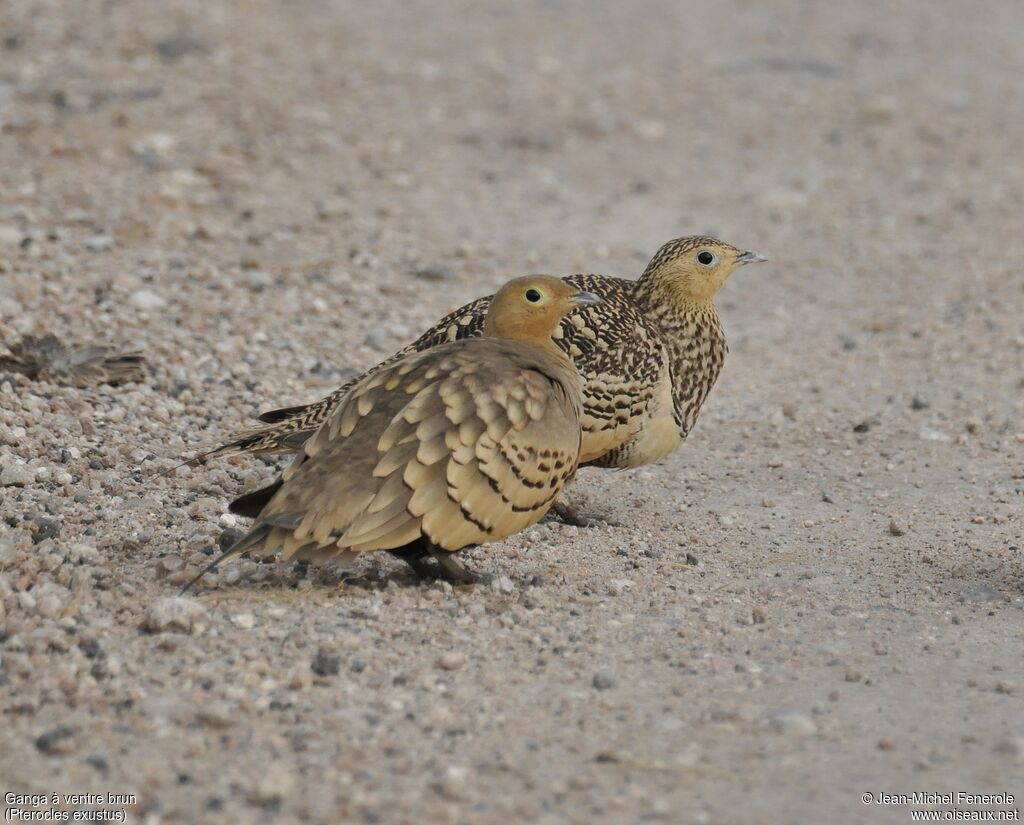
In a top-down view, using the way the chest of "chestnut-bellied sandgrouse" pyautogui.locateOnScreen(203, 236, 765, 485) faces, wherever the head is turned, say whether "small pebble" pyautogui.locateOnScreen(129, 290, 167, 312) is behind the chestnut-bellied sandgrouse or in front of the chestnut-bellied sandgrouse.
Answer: behind

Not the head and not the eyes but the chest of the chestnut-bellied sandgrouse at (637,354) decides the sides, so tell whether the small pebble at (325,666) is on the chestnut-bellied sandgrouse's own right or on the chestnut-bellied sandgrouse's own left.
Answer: on the chestnut-bellied sandgrouse's own right

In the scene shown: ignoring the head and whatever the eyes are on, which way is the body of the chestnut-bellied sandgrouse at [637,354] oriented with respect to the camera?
to the viewer's right

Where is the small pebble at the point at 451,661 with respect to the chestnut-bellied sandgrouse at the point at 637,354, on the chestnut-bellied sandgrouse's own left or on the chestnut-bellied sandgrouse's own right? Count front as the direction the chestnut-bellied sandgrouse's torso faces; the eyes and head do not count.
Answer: on the chestnut-bellied sandgrouse's own right

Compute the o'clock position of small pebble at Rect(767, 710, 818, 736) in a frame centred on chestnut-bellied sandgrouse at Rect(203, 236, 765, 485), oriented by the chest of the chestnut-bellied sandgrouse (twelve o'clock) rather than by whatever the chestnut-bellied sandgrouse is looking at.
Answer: The small pebble is roughly at 3 o'clock from the chestnut-bellied sandgrouse.

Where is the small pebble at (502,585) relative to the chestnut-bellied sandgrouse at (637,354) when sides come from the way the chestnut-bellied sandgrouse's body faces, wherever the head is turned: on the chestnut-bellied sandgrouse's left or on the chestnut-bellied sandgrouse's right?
on the chestnut-bellied sandgrouse's right

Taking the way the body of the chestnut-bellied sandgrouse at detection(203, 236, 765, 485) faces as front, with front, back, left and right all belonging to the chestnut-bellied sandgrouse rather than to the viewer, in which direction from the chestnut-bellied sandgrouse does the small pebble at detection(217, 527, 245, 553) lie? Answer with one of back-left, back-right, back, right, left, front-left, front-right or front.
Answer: back-right

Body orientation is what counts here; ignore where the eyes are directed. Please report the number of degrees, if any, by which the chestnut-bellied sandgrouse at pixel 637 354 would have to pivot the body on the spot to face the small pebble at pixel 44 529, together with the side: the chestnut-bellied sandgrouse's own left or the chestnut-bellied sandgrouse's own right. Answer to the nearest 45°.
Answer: approximately 135° to the chestnut-bellied sandgrouse's own right

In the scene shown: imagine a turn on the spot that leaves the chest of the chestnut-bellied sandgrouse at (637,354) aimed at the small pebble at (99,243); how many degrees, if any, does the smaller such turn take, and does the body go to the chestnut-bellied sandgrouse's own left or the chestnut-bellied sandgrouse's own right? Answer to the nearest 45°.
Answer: approximately 135° to the chestnut-bellied sandgrouse's own left

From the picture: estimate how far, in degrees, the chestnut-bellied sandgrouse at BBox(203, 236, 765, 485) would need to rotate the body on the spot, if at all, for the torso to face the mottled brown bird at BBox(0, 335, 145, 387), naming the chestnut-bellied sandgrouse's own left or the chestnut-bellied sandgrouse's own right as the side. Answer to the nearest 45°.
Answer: approximately 180°

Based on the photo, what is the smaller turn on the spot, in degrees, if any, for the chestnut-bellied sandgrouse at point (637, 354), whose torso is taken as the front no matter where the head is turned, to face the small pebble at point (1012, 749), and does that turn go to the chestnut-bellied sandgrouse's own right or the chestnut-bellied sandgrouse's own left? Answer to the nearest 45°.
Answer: approximately 90° to the chestnut-bellied sandgrouse's own right

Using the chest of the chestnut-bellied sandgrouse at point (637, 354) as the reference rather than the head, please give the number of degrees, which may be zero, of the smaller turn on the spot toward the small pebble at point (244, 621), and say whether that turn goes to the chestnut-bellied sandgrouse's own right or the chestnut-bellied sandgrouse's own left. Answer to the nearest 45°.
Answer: approximately 135° to the chestnut-bellied sandgrouse's own right
